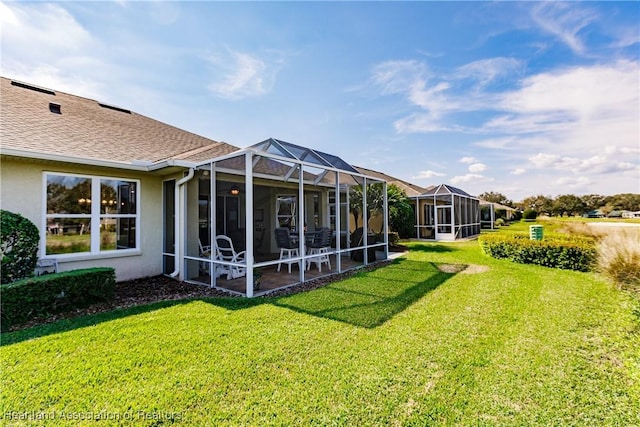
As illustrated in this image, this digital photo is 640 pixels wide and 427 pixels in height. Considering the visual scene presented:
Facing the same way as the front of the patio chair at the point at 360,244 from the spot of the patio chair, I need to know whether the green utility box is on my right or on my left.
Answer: on my left
